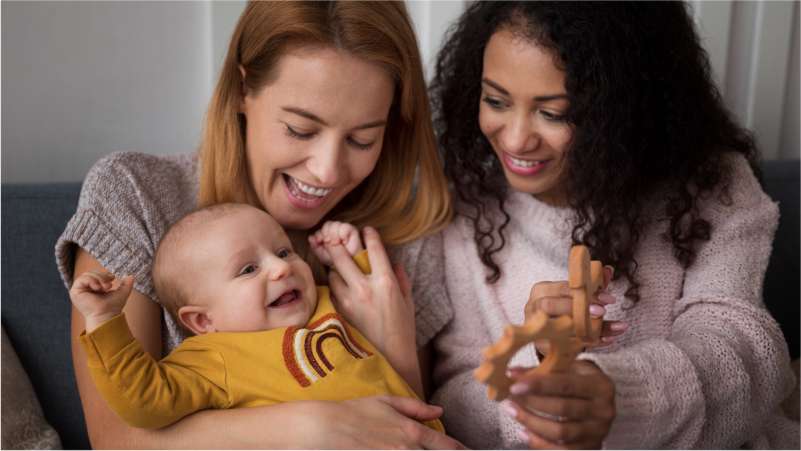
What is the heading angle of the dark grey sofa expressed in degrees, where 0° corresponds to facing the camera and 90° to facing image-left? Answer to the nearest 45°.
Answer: approximately 0°

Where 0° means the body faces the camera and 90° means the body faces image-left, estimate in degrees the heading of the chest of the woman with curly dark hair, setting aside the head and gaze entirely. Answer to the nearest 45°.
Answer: approximately 45°

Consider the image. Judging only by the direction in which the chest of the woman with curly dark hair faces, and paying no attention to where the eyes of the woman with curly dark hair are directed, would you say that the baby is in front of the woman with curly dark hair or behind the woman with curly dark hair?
in front
